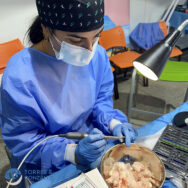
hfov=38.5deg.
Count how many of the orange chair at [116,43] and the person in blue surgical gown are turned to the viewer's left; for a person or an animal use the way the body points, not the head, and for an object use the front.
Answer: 0

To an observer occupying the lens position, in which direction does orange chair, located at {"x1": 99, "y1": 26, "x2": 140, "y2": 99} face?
facing the viewer and to the right of the viewer

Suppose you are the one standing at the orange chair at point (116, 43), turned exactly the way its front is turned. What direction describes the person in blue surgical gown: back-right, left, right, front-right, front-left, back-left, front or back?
front-right

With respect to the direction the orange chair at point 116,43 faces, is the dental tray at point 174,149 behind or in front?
in front

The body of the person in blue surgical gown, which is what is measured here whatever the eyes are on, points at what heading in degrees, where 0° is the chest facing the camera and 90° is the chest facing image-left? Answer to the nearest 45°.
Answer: approximately 315°

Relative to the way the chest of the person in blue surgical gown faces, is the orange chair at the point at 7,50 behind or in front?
behind

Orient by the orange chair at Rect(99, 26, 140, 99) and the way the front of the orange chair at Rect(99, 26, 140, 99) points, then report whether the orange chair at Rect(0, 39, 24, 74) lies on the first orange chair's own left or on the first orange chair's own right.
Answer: on the first orange chair's own right

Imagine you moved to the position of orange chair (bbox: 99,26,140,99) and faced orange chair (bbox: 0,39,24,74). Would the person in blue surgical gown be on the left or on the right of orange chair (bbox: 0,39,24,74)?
left

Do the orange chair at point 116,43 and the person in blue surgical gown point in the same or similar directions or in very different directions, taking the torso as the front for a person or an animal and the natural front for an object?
same or similar directions

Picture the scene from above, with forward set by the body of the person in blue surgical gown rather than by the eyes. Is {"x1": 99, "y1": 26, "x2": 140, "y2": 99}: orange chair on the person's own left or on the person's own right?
on the person's own left

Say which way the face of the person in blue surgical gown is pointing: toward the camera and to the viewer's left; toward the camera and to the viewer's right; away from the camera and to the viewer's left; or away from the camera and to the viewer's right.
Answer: toward the camera and to the viewer's right
